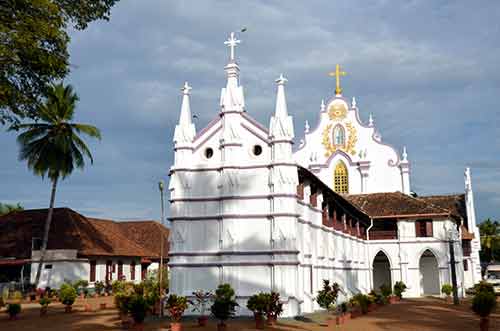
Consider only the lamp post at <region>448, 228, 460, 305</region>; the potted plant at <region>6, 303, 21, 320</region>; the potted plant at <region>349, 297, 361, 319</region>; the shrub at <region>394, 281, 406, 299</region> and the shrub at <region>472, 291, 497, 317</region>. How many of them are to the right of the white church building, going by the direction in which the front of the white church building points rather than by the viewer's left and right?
1

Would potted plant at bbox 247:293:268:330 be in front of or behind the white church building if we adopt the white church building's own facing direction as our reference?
in front

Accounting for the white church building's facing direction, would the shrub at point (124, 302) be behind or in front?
in front

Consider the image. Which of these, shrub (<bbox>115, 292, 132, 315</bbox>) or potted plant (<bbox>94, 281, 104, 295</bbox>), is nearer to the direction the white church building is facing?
the shrub

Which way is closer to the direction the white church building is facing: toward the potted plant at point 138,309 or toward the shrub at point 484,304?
the potted plant

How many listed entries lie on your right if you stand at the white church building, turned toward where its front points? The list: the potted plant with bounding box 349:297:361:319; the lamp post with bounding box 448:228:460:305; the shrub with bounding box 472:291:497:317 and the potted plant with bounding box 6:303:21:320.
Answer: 1

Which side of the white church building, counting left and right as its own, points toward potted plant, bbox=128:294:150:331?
front

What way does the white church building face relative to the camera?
toward the camera

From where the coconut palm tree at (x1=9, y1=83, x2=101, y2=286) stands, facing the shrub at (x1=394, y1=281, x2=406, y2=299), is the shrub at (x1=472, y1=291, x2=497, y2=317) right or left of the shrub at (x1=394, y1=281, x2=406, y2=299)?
right

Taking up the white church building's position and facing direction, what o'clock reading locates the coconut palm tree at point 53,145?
The coconut palm tree is roughly at 4 o'clock from the white church building.

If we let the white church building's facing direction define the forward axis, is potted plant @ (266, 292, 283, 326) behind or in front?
in front
